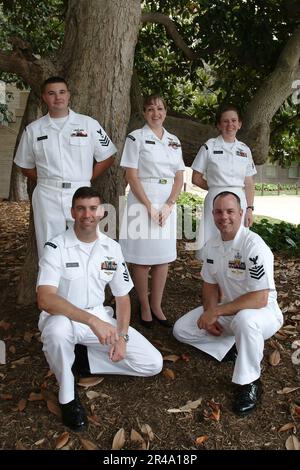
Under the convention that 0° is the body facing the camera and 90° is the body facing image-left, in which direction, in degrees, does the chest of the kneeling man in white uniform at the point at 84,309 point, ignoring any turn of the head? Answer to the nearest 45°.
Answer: approximately 0°

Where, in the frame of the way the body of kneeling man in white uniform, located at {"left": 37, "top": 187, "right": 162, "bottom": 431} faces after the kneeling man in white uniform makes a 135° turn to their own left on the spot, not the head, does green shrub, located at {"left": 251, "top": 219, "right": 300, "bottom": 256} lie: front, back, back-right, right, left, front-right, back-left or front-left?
front

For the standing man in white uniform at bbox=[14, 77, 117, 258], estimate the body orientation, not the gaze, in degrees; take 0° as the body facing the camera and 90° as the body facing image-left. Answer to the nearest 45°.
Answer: approximately 0°

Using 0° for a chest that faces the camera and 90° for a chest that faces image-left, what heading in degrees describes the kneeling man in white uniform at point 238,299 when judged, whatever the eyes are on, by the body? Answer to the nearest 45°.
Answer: approximately 45°

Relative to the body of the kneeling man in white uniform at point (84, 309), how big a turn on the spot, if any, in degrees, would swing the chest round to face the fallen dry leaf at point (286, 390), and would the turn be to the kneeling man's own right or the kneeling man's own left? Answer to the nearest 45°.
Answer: approximately 90° to the kneeling man's own left

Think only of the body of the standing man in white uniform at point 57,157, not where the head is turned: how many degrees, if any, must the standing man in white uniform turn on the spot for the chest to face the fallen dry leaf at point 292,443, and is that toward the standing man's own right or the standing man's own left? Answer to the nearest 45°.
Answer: approximately 45° to the standing man's own left

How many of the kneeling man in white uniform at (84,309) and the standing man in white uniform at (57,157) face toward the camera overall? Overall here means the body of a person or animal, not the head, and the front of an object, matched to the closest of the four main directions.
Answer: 2

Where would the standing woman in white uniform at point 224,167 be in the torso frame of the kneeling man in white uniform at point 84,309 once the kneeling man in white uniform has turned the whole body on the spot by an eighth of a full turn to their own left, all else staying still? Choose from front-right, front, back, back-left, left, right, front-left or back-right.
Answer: left
